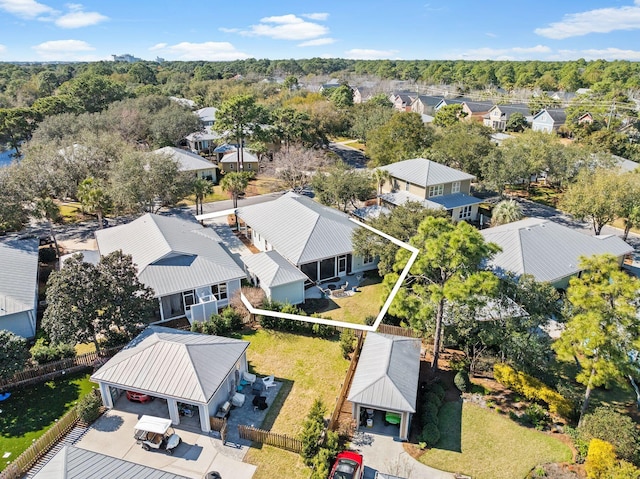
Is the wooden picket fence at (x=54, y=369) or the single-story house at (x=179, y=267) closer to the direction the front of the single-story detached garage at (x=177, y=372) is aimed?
the wooden picket fence

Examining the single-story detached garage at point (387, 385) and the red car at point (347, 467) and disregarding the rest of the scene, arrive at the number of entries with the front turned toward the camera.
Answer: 1

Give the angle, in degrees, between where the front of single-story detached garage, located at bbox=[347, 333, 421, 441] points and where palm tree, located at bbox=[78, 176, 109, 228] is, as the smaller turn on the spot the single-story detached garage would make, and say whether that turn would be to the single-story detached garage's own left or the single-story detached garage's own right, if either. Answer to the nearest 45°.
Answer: approximately 135° to the single-story detached garage's own right

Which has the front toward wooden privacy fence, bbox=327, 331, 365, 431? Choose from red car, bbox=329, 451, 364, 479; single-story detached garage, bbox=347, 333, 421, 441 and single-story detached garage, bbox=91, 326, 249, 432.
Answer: the red car

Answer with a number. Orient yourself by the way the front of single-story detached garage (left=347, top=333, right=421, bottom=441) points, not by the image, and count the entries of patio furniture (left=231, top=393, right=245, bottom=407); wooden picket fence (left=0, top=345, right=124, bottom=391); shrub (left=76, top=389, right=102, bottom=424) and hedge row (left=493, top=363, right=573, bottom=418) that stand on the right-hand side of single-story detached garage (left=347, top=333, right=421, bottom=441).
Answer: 3

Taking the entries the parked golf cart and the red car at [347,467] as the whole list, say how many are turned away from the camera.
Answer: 1

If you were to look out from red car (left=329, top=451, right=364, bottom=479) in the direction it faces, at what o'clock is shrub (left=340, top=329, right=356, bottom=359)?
The shrub is roughly at 12 o'clock from the red car.

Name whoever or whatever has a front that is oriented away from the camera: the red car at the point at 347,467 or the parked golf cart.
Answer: the red car

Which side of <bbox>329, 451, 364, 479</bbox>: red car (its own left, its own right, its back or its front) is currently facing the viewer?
back
